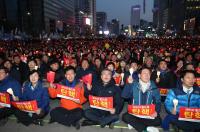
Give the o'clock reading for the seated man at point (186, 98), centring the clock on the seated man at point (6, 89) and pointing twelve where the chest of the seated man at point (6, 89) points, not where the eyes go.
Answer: the seated man at point (186, 98) is roughly at 10 o'clock from the seated man at point (6, 89).

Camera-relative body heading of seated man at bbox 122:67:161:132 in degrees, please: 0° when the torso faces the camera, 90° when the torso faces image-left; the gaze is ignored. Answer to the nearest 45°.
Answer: approximately 0°

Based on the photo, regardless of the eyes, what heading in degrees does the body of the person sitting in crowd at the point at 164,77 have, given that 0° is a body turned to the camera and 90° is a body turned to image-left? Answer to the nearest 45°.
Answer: approximately 0°

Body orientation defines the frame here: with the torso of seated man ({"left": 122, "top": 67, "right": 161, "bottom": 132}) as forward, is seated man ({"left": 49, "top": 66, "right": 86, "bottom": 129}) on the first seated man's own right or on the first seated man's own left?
on the first seated man's own right

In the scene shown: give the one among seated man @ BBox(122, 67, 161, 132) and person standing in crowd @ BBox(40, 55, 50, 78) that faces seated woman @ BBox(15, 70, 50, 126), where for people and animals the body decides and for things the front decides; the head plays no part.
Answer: the person standing in crowd

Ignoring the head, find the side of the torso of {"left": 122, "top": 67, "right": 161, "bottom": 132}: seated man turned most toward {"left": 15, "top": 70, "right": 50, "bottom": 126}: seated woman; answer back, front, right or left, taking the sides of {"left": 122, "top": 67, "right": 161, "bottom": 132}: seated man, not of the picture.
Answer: right

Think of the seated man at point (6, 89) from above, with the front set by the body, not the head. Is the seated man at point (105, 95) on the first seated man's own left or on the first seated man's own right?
on the first seated man's own left

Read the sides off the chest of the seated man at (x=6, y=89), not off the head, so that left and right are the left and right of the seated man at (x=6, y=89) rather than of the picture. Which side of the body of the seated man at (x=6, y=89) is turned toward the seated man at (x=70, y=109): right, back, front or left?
left

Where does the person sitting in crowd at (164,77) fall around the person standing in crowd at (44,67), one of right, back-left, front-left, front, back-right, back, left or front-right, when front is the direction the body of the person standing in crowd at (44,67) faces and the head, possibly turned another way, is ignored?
front-left

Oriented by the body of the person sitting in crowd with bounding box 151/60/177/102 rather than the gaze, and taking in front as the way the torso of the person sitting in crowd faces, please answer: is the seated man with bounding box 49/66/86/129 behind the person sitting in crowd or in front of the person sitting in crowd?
in front

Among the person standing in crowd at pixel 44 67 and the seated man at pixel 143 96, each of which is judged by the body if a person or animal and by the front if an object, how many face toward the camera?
2

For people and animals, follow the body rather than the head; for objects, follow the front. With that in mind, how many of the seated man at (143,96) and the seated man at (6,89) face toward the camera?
2
